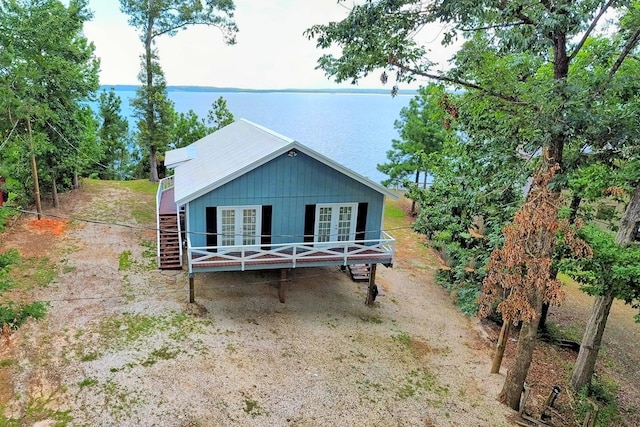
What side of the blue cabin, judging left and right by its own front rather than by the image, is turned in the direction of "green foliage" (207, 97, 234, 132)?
back

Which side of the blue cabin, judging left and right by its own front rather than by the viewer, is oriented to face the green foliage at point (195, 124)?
back

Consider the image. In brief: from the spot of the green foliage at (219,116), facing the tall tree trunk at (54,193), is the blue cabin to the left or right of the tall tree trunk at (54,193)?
left

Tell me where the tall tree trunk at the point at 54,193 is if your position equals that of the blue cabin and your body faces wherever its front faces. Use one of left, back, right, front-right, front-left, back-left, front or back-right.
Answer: back-right

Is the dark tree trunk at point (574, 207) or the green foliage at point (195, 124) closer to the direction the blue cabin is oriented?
the dark tree trunk

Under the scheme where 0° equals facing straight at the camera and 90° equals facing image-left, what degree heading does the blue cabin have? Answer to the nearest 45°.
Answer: approximately 0°

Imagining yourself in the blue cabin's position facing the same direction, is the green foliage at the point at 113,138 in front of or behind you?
behind
